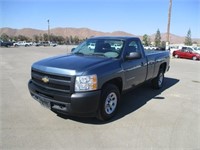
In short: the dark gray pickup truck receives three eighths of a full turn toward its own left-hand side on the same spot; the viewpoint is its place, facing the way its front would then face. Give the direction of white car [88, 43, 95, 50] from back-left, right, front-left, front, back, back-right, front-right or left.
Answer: left

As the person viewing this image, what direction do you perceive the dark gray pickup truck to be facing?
facing the viewer and to the left of the viewer

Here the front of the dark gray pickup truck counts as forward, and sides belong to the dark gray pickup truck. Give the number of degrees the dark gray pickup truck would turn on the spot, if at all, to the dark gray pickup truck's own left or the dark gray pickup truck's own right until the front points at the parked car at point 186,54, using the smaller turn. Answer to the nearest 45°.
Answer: approximately 180°
